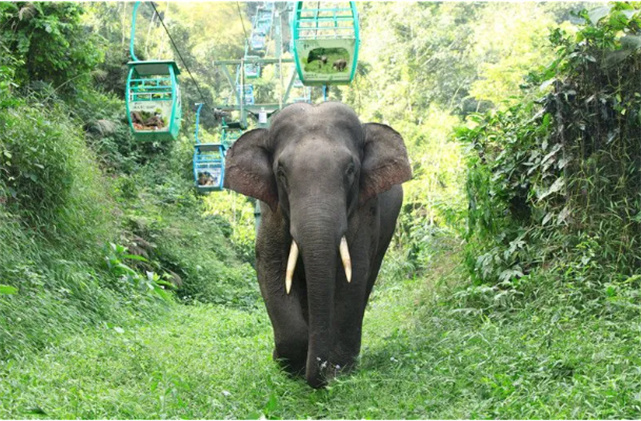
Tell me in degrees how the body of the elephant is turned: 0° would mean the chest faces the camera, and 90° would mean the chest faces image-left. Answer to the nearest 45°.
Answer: approximately 0°

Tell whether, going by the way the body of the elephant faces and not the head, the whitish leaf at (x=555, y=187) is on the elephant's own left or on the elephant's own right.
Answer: on the elephant's own left

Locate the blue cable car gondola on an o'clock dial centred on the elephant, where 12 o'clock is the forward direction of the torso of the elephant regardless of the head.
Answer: The blue cable car gondola is roughly at 6 o'clock from the elephant.

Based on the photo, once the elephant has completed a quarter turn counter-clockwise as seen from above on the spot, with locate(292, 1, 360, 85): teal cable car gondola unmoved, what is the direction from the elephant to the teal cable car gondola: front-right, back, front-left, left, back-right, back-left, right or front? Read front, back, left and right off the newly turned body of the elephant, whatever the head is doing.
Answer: left

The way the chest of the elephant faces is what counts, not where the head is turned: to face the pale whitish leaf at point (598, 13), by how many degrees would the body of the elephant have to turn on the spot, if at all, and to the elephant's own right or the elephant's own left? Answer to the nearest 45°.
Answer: approximately 135° to the elephant's own left
